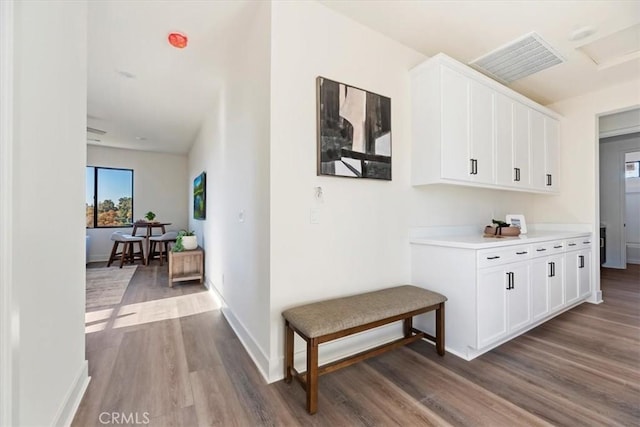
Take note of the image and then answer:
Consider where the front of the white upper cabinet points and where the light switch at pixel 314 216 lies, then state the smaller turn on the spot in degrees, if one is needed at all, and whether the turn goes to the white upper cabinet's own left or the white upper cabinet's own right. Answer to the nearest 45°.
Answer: approximately 90° to the white upper cabinet's own right

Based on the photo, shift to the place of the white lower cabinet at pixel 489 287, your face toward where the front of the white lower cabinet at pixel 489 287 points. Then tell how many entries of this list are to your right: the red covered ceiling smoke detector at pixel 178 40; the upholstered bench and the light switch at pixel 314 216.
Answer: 3

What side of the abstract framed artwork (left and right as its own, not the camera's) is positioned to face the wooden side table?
back

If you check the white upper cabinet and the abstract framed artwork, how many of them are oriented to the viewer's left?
0

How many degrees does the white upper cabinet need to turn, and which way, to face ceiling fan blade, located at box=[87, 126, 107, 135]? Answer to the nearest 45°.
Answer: approximately 135° to its right

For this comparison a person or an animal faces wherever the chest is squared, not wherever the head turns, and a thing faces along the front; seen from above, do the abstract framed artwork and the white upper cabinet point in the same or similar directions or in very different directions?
same or similar directions

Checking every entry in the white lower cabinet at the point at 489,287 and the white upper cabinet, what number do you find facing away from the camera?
0

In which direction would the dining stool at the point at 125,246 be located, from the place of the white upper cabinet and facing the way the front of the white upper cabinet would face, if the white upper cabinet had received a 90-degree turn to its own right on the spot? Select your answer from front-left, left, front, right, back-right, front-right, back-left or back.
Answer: front-right

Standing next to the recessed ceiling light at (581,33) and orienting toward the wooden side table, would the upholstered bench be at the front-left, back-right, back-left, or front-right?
front-left

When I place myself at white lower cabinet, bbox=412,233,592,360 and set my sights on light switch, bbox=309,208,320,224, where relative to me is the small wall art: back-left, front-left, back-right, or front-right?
front-right

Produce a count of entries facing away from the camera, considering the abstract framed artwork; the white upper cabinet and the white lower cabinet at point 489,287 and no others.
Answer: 0

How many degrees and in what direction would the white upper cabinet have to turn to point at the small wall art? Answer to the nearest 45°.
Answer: approximately 135° to its right

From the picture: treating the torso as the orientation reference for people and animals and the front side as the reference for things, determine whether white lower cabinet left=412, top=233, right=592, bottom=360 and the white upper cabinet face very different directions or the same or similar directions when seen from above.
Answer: same or similar directions

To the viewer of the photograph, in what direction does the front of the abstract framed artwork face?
facing the viewer and to the right of the viewer

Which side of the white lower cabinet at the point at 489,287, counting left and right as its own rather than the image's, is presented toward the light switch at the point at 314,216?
right

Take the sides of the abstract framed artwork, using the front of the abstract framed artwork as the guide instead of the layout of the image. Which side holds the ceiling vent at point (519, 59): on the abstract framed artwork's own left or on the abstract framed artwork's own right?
on the abstract framed artwork's own left
